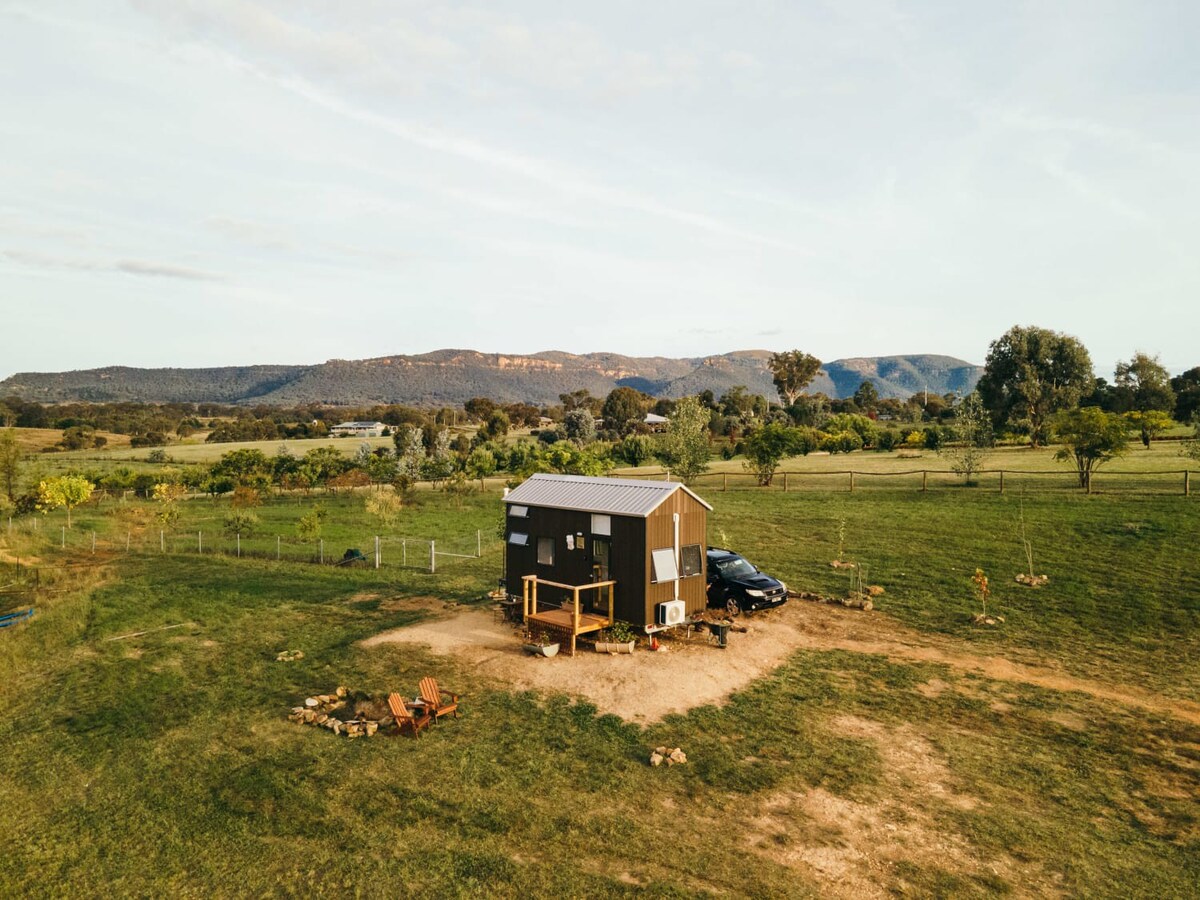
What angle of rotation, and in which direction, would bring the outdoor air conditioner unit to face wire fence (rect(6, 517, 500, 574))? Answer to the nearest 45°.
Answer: approximately 180°

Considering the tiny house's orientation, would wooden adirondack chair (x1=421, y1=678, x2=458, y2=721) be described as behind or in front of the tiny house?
in front

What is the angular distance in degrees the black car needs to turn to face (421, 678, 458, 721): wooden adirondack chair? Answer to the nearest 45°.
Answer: approximately 90° to its right

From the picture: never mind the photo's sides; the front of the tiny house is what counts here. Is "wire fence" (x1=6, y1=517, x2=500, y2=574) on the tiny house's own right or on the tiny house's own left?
on the tiny house's own right

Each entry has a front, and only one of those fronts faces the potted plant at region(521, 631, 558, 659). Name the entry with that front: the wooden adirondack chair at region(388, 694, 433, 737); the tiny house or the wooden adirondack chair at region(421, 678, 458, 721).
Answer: the tiny house

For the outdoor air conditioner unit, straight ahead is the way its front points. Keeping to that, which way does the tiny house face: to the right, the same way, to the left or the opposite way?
to the right

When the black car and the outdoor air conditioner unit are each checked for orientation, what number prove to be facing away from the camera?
0

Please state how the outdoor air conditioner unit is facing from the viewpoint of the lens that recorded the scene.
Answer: facing the viewer and to the right of the viewer

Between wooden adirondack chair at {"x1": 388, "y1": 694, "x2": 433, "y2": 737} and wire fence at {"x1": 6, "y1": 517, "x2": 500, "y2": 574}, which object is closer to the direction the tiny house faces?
the wooden adirondack chair

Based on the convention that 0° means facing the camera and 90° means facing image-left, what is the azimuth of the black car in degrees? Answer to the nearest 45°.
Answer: approximately 315°

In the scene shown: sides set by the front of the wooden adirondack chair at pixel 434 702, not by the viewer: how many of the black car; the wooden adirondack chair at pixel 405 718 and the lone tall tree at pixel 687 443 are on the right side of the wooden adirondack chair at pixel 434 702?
1
